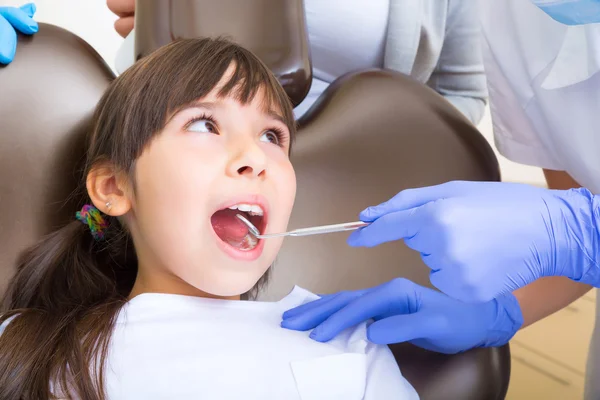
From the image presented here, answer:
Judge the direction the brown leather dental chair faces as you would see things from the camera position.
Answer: facing the viewer

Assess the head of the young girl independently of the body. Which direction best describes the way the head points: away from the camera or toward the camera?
toward the camera
